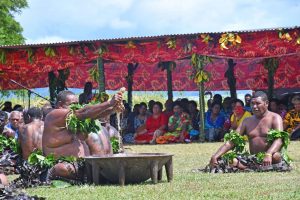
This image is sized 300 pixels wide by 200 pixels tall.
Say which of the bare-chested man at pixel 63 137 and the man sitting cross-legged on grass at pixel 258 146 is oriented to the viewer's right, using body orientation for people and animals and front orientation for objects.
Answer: the bare-chested man

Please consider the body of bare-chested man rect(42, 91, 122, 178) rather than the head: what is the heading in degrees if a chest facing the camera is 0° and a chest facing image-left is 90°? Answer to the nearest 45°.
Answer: approximately 270°

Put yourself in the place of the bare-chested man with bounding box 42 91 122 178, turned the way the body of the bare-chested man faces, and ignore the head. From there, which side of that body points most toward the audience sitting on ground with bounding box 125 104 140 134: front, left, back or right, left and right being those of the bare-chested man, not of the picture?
left

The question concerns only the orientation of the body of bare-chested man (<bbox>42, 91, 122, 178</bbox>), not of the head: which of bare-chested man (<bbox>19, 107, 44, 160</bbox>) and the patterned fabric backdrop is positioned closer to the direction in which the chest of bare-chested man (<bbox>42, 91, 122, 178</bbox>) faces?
the patterned fabric backdrop

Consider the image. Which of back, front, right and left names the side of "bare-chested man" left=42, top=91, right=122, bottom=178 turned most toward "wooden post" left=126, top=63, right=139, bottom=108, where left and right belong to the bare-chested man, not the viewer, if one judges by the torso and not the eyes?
left

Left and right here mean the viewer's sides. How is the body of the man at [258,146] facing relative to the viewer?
facing the viewer and to the left of the viewer

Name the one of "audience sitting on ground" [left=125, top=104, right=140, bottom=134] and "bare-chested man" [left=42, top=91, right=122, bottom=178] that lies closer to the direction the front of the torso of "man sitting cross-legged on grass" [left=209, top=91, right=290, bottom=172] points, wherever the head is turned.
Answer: the bare-chested man

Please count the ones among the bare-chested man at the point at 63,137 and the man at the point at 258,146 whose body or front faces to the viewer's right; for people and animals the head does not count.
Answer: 1

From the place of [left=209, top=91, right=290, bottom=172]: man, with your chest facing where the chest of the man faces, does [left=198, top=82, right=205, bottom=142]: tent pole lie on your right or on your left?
on your right
